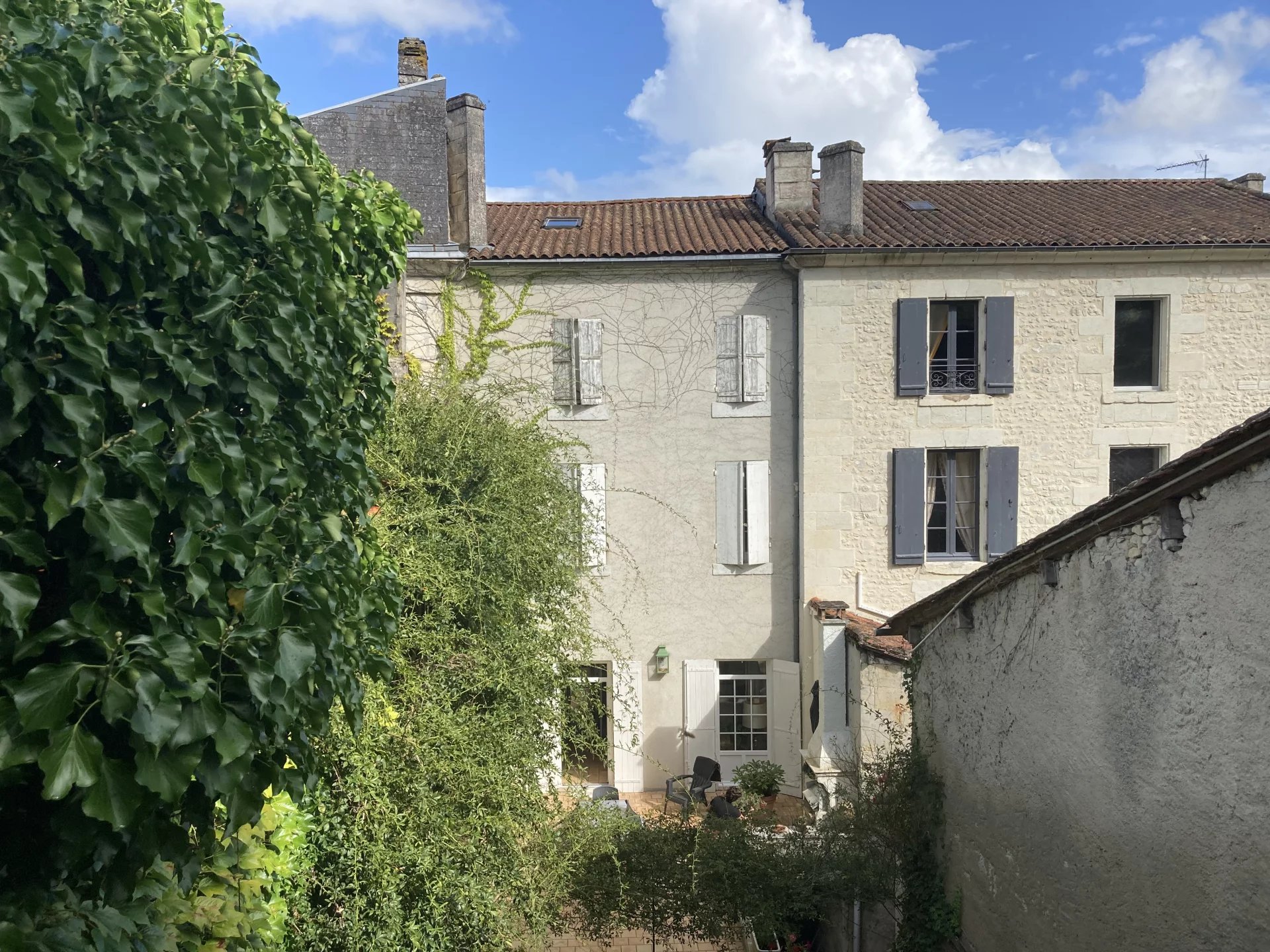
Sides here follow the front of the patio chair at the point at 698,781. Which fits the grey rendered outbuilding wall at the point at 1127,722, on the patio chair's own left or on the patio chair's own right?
on the patio chair's own left

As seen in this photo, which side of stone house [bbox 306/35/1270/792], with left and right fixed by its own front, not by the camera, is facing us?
front

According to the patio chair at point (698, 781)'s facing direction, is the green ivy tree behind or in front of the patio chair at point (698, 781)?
in front

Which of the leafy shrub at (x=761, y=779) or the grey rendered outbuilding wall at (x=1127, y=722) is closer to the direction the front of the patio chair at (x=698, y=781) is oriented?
the grey rendered outbuilding wall

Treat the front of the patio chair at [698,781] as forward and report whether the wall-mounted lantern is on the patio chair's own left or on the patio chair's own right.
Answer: on the patio chair's own right

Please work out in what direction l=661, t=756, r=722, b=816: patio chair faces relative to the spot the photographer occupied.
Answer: facing the viewer and to the left of the viewer

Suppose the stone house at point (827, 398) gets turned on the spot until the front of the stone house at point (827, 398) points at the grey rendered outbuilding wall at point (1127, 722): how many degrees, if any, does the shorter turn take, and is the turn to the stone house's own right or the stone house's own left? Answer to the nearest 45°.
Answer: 0° — it already faces it

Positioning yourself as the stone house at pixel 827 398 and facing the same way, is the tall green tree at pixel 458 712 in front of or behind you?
in front

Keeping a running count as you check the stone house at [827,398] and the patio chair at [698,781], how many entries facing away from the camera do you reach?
0

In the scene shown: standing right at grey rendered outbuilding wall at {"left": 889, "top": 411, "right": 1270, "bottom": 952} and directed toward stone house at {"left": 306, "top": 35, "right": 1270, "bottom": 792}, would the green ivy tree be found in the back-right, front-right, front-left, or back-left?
back-left

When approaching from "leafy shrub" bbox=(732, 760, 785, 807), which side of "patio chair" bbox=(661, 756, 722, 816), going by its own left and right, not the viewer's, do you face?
back
